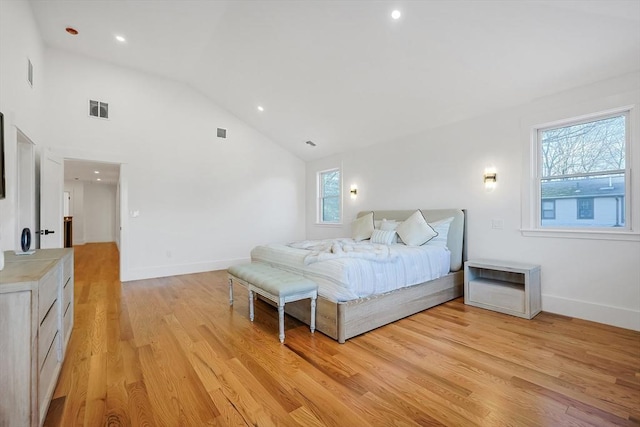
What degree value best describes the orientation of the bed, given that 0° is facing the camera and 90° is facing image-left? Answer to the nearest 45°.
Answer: approximately 45°

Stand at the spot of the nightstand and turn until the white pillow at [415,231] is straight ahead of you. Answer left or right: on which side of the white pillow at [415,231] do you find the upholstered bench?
left

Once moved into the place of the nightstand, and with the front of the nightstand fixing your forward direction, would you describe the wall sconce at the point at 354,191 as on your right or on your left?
on your right

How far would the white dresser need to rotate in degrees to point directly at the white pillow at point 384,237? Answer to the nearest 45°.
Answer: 0° — it already faces it

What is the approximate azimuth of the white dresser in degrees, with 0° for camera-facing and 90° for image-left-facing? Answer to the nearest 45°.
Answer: approximately 270°

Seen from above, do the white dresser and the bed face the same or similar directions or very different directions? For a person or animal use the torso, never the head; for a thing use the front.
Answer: very different directions

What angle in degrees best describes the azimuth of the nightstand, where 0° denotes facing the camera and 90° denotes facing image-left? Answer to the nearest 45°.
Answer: approximately 45°

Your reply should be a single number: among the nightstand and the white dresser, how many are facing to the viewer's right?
1

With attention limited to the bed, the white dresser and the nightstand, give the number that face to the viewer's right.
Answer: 1

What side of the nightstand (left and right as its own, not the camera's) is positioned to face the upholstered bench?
front

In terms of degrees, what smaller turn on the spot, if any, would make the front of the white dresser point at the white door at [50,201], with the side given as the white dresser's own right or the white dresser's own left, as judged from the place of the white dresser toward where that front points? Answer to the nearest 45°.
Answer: approximately 90° to the white dresser's own left

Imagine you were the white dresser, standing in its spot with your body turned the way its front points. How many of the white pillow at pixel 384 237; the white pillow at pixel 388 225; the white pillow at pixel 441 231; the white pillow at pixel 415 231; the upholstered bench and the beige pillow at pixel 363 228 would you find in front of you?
6
